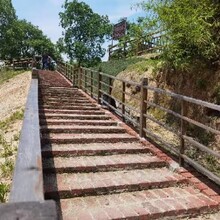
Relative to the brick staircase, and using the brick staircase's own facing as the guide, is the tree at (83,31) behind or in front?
behind

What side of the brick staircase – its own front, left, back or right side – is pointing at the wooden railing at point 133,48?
back

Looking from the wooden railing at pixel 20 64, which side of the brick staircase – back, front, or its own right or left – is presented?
back

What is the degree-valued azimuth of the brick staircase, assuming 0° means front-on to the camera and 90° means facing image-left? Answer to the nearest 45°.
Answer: approximately 0°
